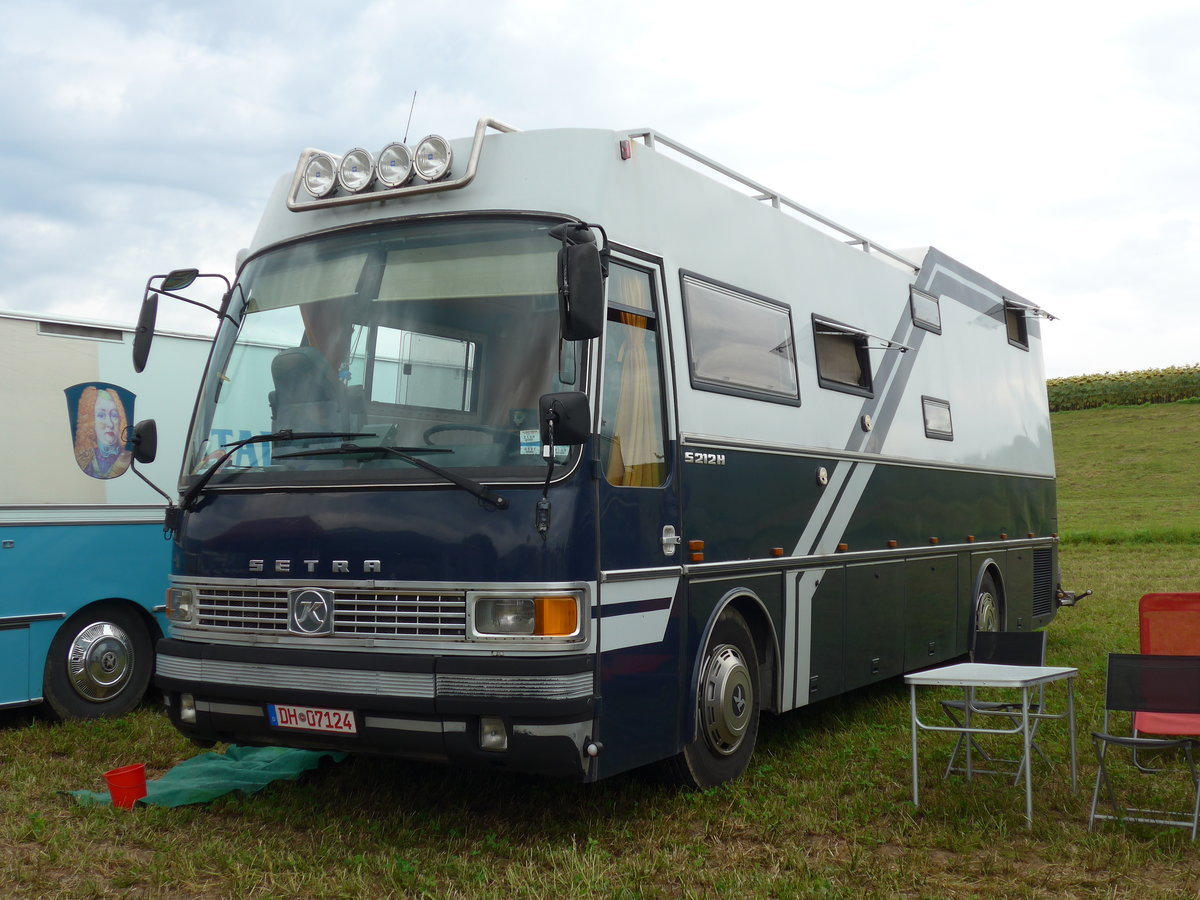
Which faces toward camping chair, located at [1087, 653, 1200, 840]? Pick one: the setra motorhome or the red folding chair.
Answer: the red folding chair

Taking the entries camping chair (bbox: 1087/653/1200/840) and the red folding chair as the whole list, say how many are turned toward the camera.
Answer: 2

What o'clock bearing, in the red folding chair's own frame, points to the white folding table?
The white folding table is roughly at 1 o'clock from the red folding chair.

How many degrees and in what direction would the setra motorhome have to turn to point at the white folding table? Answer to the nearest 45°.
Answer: approximately 135° to its left

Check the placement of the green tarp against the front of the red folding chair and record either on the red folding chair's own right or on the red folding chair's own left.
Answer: on the red folding chair's own right

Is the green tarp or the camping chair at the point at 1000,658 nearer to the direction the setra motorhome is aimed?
the green tarp

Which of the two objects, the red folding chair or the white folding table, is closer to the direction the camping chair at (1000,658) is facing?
the white folding table
